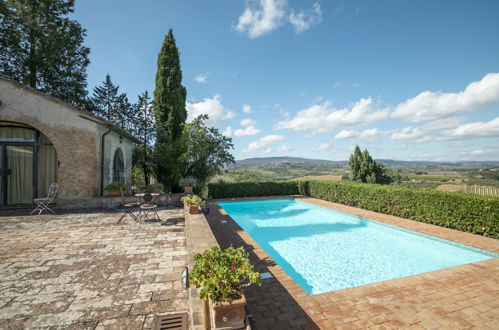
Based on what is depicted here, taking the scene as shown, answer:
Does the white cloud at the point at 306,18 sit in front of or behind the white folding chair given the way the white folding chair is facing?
behind

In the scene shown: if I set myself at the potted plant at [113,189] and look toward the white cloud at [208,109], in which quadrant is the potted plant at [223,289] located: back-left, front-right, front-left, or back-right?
back-right
